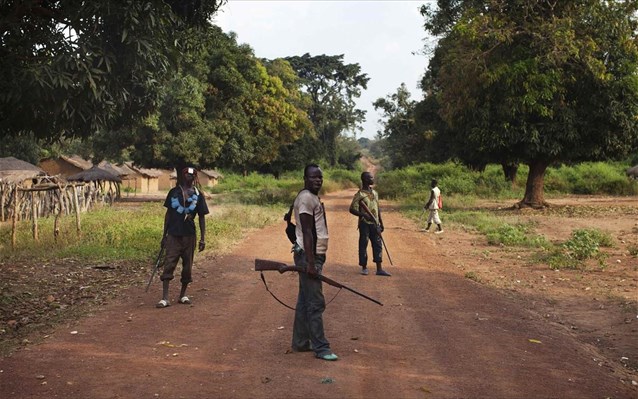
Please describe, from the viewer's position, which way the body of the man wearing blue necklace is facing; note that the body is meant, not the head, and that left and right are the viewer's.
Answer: facing the viewer

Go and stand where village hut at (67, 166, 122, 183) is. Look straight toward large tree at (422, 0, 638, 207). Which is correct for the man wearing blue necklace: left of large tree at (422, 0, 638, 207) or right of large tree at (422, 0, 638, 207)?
right

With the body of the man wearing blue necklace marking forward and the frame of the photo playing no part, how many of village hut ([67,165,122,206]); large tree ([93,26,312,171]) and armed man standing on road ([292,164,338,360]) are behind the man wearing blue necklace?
2

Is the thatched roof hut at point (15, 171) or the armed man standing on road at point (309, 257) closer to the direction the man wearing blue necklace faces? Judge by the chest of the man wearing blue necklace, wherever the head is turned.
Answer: the armed man standing on road

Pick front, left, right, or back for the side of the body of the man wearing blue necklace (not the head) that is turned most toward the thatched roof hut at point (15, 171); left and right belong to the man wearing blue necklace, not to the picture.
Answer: back

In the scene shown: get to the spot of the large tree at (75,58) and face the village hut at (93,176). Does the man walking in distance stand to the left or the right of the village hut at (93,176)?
right

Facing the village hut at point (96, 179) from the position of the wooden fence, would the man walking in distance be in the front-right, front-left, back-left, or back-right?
back-right

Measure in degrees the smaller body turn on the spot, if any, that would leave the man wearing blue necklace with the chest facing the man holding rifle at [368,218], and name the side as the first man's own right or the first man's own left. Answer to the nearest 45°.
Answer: approximately 135° to the first man's own left

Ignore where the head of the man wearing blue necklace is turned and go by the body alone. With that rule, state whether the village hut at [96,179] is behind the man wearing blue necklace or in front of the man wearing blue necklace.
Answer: behind

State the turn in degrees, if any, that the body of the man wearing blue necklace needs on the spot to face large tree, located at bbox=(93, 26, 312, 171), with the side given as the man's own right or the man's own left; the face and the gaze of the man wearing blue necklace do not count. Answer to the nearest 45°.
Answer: approximately 180°
